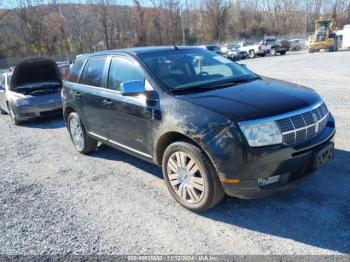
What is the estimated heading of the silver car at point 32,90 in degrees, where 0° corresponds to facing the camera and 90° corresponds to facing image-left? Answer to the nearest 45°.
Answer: approximately 315°

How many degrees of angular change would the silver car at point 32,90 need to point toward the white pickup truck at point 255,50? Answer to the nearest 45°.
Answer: approximately 90° to its left

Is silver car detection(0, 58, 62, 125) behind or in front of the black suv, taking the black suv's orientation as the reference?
behind

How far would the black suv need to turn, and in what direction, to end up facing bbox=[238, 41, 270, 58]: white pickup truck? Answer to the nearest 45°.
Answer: approximately 135° to its left

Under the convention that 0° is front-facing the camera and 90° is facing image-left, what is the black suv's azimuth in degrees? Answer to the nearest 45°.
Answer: approximately 315°

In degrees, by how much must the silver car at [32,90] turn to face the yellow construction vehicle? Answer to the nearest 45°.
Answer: approximately 90° to its left
